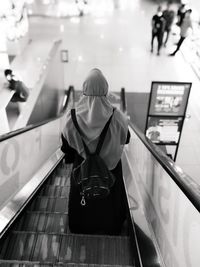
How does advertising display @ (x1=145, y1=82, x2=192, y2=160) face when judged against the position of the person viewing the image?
facing the viewer

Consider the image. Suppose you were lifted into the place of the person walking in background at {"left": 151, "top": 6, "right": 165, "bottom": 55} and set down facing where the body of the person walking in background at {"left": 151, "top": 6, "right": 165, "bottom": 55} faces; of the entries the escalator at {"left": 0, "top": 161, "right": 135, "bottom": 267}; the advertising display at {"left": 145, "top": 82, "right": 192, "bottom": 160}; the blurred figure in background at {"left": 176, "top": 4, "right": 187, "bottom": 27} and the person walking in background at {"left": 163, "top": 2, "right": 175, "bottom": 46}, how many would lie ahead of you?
2

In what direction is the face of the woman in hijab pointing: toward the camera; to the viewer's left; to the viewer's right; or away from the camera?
away from the camera

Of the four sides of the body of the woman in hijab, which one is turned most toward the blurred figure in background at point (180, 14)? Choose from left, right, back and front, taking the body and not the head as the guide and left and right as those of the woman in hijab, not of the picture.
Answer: front

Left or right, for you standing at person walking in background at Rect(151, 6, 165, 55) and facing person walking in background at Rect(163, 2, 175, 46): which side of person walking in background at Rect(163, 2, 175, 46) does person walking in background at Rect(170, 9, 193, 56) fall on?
right

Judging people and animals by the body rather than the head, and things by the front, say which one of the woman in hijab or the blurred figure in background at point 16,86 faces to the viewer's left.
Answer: the blurred figure in background

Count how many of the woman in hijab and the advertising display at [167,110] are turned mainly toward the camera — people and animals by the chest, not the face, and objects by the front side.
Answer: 1

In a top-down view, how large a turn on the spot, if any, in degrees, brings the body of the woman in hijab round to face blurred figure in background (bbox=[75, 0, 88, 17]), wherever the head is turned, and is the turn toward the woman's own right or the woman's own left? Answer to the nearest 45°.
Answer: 0° — they already face them

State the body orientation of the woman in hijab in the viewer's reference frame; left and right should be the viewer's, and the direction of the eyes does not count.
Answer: facing away from the viewer

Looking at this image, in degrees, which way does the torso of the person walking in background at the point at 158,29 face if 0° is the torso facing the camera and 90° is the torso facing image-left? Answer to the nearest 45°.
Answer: approximately 0°

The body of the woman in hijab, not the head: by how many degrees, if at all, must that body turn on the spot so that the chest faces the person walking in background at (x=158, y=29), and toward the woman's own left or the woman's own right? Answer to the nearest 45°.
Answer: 0° — they already face them
